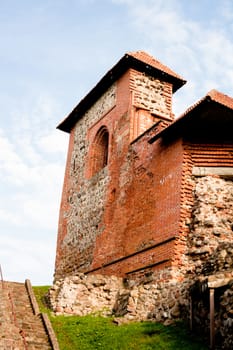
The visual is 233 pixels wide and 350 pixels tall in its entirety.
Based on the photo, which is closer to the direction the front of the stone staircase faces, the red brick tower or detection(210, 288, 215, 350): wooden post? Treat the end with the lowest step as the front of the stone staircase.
the wooden post

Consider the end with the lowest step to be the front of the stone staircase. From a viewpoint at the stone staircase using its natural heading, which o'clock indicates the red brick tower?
The red brick tower is roughly at 7 o'clock from the stone staircase.

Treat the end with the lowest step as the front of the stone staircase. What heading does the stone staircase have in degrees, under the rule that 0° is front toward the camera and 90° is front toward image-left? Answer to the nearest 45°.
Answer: approximately 0°

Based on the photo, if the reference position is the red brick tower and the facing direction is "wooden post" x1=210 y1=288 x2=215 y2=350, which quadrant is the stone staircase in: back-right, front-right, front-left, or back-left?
front-right

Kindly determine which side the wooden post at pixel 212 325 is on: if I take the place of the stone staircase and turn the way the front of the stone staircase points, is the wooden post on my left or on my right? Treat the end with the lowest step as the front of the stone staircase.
on my left

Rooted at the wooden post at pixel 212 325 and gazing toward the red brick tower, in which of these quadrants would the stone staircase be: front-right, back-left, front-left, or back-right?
front-left
